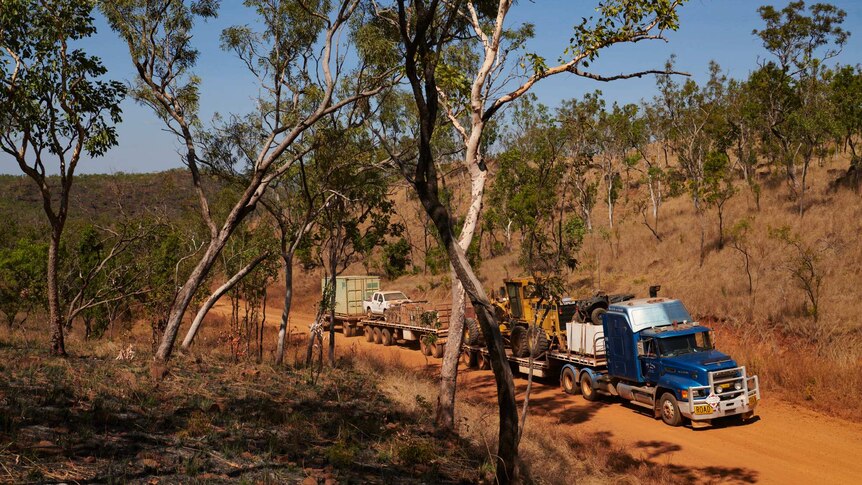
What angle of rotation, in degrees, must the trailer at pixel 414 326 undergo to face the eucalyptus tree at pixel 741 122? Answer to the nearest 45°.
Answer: approximately 90° to its left

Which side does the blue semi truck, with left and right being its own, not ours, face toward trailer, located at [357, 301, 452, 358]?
back

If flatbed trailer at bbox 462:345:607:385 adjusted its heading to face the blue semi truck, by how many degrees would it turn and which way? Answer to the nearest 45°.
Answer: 0° — it already faces it

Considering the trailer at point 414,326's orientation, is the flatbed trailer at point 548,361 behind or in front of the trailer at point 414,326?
in front

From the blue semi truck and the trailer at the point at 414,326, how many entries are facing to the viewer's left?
0

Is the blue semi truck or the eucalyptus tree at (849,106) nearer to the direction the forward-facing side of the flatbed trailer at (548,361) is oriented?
the blue semi truck

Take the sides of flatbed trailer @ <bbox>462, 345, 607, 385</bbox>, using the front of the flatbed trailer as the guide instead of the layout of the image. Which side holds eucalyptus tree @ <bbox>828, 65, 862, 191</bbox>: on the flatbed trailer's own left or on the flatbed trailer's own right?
on the flatbed trailer's own left

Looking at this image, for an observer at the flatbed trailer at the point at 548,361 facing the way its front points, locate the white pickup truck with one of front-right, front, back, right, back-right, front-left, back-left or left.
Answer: back

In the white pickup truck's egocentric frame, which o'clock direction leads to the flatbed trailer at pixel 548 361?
The flatbed trailer is roughly at 1 o'clock from the white pickup truck.

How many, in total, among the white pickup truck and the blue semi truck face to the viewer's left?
0

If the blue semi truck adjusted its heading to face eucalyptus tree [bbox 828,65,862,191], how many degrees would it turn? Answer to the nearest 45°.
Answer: approximately 90° to its left

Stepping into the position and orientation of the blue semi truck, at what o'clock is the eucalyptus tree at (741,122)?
The eucalyptus tree is roughly at 8 o'clock from the blue semi truck.

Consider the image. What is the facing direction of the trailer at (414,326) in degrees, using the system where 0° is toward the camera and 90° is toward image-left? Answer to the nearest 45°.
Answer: approximately 315°
